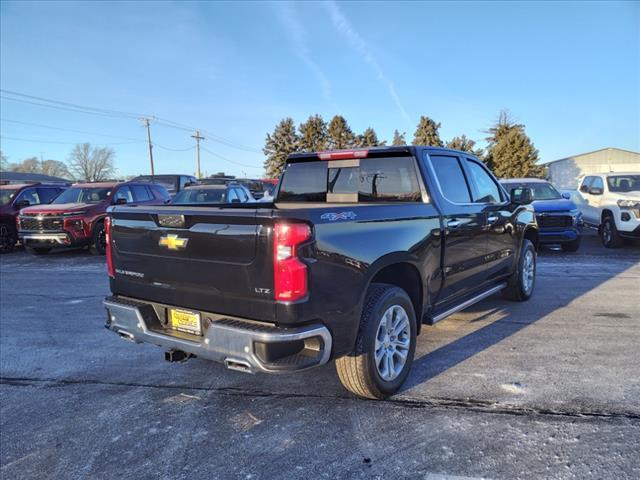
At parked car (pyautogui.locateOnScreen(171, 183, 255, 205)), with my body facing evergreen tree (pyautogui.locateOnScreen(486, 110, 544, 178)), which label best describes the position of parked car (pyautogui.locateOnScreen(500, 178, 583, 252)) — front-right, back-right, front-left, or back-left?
front-right

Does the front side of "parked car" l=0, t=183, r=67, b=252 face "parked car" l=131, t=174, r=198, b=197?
no

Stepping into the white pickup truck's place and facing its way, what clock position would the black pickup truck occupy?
The black pickup truck is roughly at 2 o'clock from the white pickup truck.

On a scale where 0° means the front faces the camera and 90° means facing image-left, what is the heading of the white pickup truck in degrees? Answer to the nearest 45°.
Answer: approximately 315°

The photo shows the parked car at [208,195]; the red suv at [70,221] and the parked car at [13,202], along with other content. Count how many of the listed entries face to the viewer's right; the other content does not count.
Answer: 0

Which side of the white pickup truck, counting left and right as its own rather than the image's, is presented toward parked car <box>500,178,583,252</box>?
right

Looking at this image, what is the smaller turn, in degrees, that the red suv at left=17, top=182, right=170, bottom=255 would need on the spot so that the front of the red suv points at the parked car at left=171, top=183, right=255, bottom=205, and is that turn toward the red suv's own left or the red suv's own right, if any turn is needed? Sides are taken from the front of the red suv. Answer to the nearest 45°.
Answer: approximately 135° to the red suv's own left

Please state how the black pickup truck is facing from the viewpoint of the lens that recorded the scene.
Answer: facing away from the viewer and to the right of the viewer

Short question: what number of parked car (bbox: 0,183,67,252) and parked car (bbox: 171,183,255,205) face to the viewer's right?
0

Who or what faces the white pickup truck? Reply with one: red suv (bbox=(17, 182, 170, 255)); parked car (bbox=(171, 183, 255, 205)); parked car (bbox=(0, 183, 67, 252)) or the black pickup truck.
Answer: the black pickup truck

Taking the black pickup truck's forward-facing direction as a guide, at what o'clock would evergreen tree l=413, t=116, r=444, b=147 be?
The evergreen tree is roughly at 11 o'clock from the black pickup truck.

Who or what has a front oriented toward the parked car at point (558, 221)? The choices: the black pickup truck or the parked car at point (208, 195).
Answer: the black pickup truck

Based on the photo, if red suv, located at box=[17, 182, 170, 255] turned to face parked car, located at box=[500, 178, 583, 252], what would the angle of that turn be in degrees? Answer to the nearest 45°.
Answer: approximately 90° to its left

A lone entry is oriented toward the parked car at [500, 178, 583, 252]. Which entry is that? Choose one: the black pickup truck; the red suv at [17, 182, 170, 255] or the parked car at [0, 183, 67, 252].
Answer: the black pickup truck

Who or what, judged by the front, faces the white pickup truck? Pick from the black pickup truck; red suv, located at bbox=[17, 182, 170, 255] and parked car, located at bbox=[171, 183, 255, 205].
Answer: the black pickup truck

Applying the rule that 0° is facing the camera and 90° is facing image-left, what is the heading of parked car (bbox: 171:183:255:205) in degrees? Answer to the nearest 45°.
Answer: approximately 45°

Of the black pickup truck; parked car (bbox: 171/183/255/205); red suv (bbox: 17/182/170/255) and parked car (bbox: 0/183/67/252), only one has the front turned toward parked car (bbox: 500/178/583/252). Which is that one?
the black pickup truck

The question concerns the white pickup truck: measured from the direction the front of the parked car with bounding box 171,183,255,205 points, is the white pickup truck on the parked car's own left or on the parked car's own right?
on the parked car's own left

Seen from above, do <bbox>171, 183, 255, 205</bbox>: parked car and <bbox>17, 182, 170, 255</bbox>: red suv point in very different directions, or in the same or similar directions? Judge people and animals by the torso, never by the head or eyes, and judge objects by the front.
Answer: same or similar directions
